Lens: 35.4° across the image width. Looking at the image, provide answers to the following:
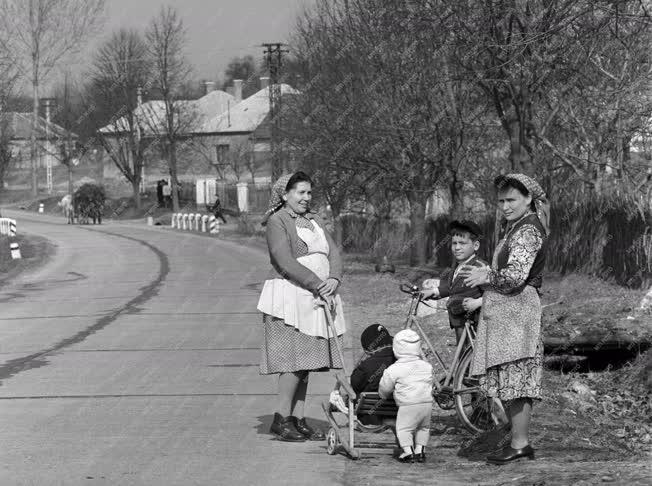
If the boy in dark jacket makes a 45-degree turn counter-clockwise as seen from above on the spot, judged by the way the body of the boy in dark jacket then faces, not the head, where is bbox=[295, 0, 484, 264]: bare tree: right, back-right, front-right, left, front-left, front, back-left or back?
back

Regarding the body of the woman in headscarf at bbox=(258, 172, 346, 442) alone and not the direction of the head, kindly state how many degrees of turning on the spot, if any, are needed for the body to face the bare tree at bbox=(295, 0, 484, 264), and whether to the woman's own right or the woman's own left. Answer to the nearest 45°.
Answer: approximately 135° to the woman's own left

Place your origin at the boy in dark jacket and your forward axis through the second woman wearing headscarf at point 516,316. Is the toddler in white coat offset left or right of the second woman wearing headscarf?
right

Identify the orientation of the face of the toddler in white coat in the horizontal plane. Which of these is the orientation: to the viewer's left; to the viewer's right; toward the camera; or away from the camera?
away from the camera

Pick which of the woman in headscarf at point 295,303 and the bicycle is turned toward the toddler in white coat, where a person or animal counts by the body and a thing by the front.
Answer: the woman in headscarf

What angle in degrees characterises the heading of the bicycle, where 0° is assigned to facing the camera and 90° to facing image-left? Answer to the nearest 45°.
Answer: approximately 135°

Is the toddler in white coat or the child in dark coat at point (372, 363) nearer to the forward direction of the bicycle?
the child in dark coat

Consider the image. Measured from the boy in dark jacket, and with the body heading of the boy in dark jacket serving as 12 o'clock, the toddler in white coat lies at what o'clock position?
The toddler in white coat is roughly at 11 o'clock from the boy in dark jacket.

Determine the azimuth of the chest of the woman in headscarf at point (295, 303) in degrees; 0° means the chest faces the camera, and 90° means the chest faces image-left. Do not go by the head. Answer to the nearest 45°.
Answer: approximately 315°

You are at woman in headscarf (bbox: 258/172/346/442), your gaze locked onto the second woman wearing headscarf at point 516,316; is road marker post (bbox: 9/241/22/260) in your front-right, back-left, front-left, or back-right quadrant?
back-left

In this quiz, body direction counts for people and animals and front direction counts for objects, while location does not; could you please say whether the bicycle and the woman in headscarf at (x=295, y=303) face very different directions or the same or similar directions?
very different directions
